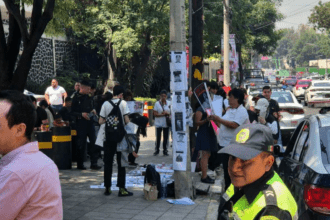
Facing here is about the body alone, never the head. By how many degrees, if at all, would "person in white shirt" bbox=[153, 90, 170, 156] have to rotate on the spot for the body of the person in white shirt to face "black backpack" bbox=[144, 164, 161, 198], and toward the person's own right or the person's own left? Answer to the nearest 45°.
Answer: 0° — they already face it

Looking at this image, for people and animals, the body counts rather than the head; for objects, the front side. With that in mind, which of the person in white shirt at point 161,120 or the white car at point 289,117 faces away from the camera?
the white car

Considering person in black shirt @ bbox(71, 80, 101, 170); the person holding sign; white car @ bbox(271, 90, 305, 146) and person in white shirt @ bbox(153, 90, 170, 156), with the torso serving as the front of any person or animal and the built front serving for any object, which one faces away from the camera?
the white car

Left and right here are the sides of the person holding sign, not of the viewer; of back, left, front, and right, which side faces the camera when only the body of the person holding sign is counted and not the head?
left

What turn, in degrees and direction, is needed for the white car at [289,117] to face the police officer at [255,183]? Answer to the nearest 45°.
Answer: approximately 180°

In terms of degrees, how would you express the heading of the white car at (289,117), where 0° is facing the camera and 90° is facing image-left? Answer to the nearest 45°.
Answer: approximately 180°

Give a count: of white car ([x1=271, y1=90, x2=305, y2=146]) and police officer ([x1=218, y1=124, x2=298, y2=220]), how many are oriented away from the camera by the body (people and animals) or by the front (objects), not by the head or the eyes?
1

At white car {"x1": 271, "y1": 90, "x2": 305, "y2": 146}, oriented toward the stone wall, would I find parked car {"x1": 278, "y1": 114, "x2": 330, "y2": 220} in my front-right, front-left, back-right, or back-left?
back-left
